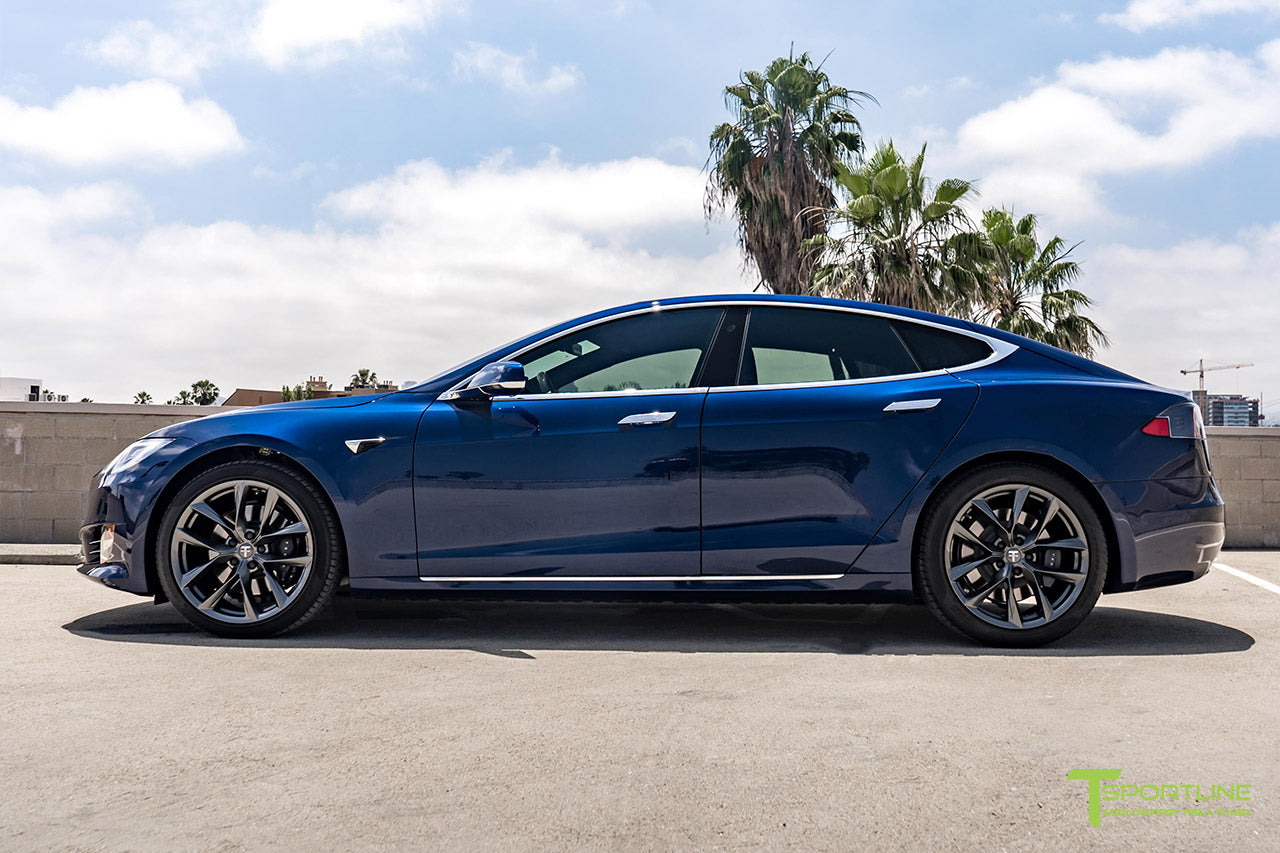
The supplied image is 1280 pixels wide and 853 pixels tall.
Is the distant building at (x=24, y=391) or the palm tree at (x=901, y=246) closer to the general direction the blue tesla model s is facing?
the distant building

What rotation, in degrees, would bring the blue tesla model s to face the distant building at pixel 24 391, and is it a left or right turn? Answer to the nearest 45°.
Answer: approximately 45° to its right

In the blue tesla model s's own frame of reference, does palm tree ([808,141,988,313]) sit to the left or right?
on its right

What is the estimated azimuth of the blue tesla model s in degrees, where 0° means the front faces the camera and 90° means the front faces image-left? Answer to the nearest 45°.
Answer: approximately 90°

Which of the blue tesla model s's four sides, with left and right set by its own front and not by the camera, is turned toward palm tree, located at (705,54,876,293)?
right
